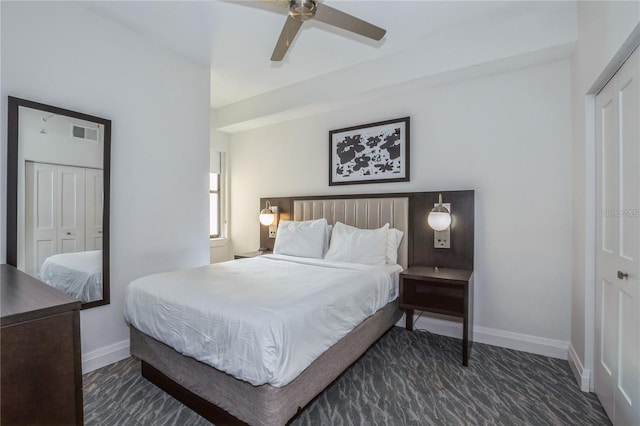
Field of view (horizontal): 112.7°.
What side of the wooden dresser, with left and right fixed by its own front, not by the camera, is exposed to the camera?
right

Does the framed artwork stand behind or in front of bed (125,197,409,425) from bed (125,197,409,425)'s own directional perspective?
behind

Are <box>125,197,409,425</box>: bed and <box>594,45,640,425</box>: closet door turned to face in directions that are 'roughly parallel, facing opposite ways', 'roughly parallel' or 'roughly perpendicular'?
roughly perpendicular

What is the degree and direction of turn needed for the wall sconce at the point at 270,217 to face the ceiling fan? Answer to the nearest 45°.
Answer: approximately 45° to its left

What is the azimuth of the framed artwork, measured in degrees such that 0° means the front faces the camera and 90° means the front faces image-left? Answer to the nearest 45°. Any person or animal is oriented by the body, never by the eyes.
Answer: approximately 45°

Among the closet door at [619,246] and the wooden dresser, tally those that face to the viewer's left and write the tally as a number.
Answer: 1

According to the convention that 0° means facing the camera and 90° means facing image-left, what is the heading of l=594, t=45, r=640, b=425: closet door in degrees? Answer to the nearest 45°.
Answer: approximately 90°

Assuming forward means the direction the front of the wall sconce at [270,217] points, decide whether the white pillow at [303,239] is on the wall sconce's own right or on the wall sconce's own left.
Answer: on the wall sconce's own left

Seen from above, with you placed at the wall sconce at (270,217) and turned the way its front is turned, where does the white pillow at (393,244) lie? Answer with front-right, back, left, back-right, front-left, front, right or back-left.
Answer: left

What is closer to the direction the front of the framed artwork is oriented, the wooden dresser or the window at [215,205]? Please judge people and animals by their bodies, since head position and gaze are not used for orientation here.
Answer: the wooden dresser

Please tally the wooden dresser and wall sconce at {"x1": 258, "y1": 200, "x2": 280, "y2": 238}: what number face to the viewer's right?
1

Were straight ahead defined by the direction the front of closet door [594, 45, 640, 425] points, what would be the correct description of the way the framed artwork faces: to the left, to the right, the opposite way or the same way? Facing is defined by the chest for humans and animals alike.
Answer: to the left

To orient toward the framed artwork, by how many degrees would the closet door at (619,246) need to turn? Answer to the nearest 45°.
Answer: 0° — it already faces it

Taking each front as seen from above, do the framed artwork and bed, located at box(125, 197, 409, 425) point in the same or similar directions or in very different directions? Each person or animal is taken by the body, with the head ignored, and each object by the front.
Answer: same or similar directions

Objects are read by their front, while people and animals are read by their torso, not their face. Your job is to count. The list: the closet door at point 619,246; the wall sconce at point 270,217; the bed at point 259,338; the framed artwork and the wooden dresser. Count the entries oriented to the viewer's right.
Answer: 1

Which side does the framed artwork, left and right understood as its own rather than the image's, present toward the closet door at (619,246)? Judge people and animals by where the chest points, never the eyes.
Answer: left
